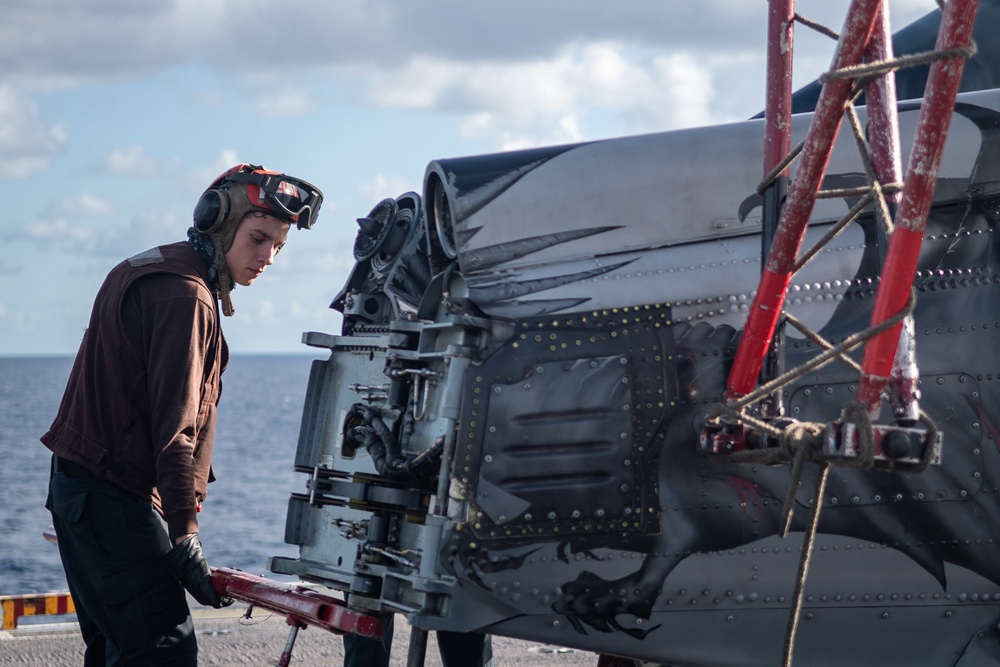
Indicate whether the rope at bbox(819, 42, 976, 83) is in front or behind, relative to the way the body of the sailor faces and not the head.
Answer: in front

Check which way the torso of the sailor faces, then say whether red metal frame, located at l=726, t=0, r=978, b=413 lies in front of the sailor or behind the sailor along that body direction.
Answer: in front

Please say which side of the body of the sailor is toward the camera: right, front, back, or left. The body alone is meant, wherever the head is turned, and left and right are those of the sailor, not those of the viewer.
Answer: right

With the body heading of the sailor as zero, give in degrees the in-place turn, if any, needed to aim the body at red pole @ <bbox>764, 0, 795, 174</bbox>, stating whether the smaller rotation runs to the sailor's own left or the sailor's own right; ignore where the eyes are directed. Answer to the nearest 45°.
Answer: approximately 45° to the sailor's own right

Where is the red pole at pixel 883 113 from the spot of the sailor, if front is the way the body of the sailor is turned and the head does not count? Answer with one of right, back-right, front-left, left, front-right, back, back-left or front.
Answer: front-right
